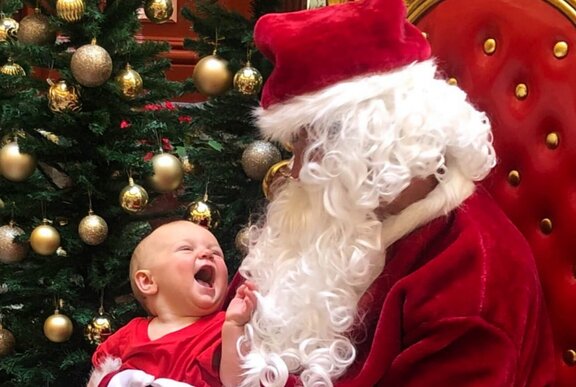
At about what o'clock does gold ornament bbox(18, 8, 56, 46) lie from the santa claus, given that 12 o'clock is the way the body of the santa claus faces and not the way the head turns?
The gold ornament is roughly at 1 o'clock from the santa claus.

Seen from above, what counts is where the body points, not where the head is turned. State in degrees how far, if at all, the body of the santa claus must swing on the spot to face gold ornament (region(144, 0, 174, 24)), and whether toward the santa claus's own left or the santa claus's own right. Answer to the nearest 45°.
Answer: approximately 45° to the santa claus's own right

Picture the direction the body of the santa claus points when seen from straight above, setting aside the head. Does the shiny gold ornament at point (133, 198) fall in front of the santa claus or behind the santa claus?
in front

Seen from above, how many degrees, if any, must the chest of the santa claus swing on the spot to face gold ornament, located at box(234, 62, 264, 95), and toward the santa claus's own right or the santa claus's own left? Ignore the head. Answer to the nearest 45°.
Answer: approximately 45° to the santa claus's own right

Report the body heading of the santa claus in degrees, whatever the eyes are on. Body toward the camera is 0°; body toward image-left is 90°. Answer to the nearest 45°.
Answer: approximately 90°

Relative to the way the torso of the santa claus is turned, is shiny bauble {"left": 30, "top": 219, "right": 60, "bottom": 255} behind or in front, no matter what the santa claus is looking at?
in front

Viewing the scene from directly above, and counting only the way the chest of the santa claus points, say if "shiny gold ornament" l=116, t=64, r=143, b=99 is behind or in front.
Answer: in front
